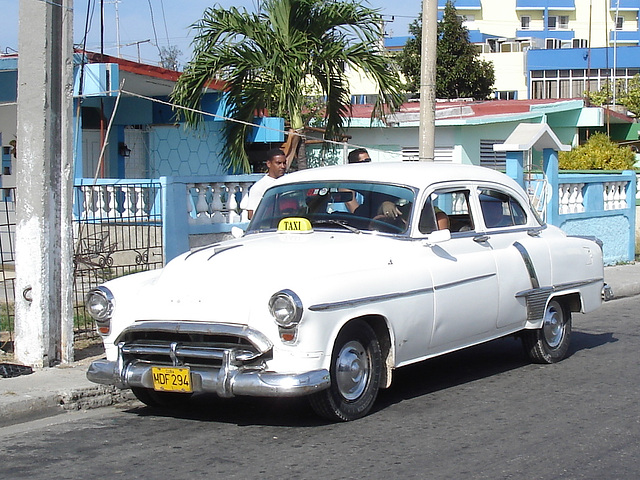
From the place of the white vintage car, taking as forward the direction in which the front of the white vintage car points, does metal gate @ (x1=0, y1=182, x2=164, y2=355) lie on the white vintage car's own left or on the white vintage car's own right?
on the white vintage car's own right

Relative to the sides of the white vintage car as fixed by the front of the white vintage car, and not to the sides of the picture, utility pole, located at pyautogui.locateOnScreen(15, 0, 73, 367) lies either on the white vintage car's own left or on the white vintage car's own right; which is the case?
on the white vintage car's own right

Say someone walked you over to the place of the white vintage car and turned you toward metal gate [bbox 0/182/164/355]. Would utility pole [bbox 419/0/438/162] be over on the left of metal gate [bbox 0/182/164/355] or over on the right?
right

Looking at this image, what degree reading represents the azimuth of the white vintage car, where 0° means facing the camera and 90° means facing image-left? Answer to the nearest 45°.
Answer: approximately 45°

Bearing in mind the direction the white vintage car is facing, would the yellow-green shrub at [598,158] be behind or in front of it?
behind

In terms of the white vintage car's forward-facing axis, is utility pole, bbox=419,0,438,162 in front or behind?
behind

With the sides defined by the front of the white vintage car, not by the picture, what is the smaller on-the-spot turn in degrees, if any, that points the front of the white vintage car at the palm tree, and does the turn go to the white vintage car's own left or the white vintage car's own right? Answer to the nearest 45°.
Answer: approximately 135° to the white vintage car's own right
